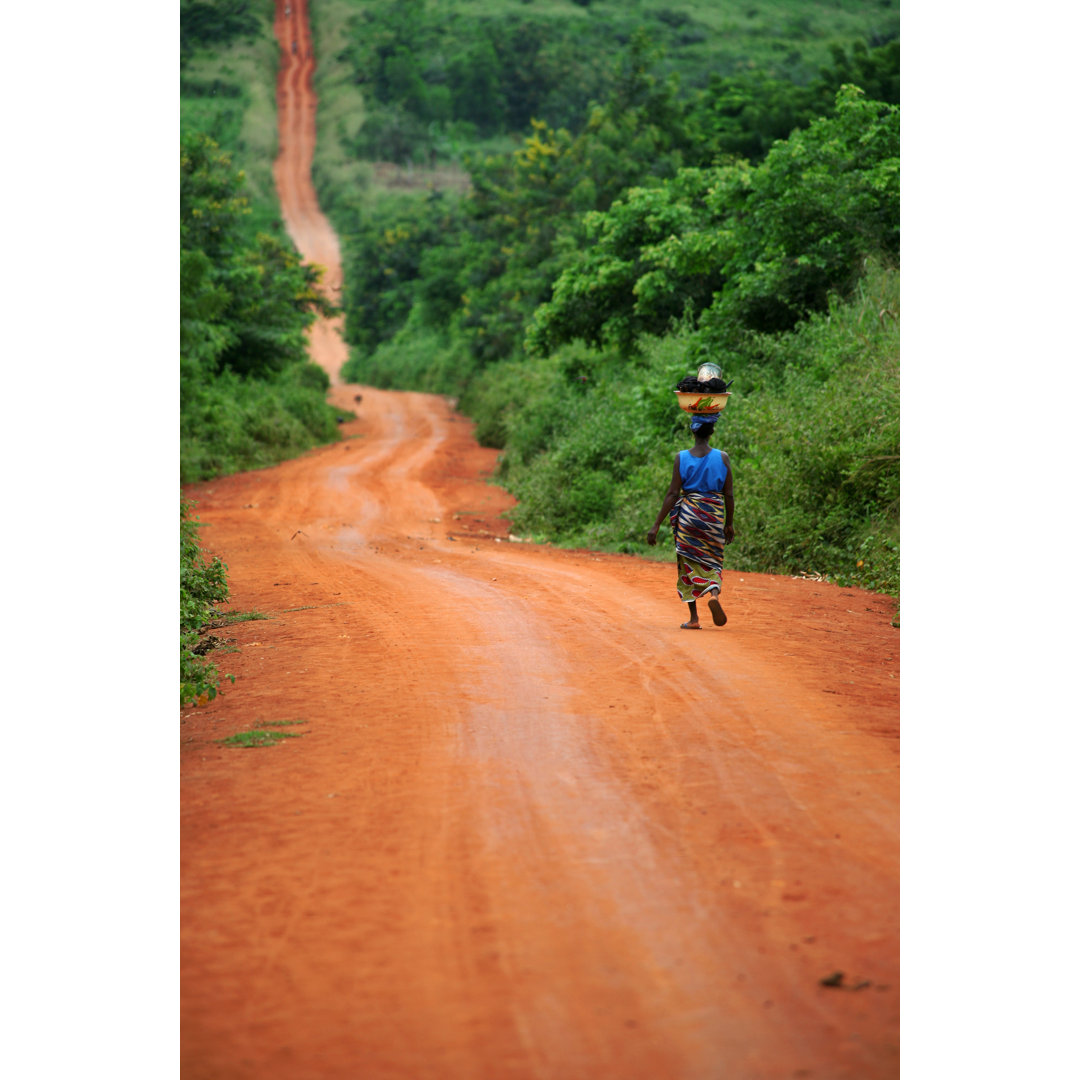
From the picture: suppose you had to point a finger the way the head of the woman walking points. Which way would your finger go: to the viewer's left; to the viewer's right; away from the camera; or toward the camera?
away from the camera

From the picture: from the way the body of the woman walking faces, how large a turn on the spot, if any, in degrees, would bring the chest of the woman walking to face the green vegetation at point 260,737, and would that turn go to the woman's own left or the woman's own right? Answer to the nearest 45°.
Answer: approximately 135° to the woman's own left

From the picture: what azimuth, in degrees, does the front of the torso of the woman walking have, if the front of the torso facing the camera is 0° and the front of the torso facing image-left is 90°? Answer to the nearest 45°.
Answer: approximately 180°
